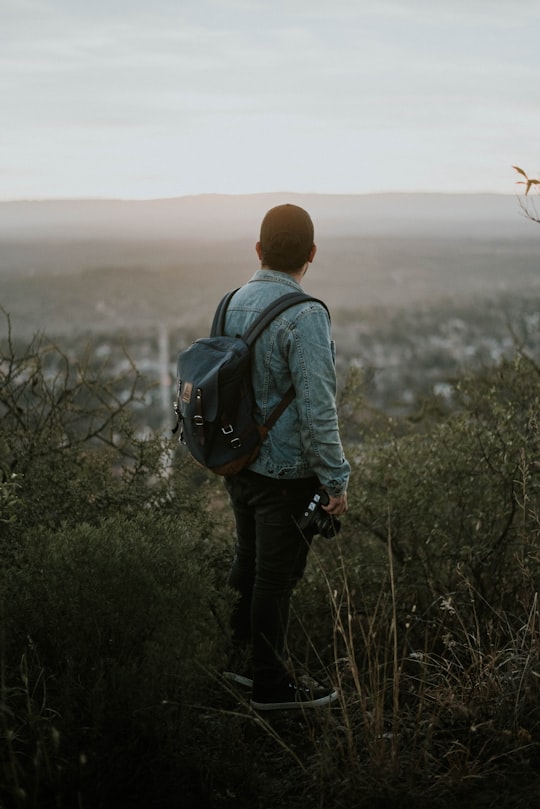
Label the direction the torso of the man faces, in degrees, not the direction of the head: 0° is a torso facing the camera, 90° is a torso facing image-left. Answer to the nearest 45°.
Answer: approximately 225°

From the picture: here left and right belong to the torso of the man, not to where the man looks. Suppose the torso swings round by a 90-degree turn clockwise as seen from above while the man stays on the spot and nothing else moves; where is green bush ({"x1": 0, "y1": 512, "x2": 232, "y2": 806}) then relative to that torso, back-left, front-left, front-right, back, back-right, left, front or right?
right
